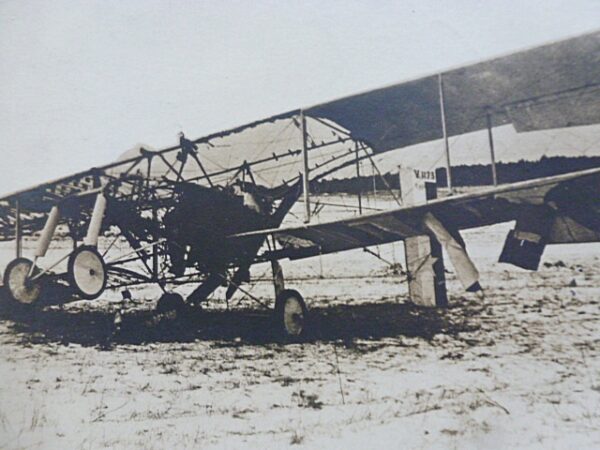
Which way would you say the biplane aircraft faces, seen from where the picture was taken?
facing the viewer and to the left of the viewer
